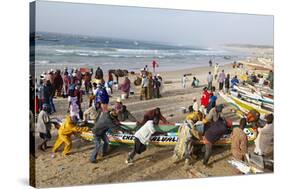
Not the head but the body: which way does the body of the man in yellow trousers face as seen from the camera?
to the viewer's right

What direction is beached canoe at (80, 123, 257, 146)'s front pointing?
to the viewer's right
